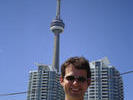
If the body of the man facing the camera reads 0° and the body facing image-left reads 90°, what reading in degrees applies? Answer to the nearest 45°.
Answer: approximately 0°
